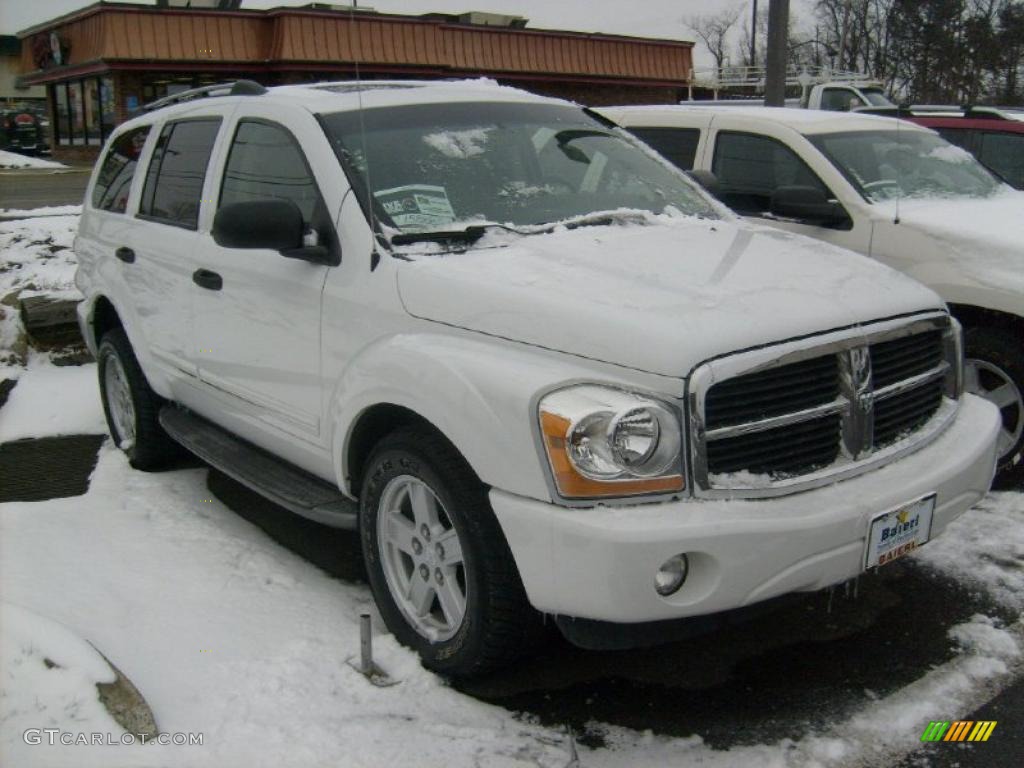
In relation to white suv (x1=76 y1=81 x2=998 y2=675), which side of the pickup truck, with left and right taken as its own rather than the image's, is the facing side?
right

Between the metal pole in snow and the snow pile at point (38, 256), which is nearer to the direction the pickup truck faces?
the metal pole in snow

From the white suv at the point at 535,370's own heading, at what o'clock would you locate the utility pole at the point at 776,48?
The utility pole is roughly at 8 o'clock from the white suv.

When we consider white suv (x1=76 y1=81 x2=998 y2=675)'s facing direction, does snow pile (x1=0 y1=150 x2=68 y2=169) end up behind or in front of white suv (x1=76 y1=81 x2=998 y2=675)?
behind

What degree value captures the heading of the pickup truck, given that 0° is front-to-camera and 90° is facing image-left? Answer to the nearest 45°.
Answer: approximately 315°

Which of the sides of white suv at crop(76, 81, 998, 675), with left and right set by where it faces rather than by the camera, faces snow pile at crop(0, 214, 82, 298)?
back

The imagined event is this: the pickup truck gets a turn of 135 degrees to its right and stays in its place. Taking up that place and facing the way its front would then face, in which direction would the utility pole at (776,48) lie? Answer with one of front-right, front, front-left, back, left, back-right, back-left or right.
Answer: right

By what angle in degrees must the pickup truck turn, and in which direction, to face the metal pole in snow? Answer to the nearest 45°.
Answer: approximately 90° to its right

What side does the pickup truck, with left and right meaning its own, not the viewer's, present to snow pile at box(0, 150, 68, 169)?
back
